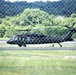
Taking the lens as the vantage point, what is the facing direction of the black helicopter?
facing to the left of the viewer
